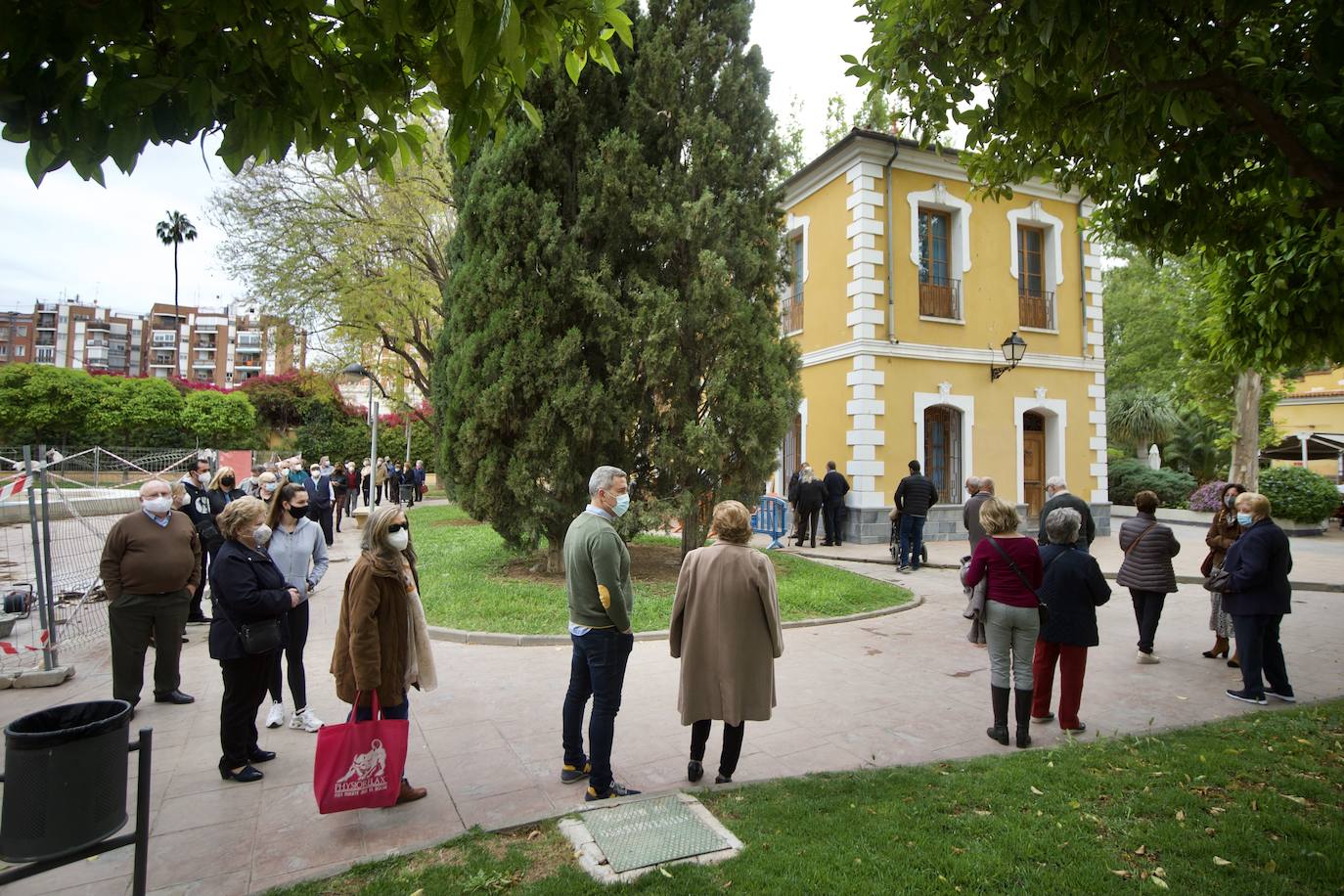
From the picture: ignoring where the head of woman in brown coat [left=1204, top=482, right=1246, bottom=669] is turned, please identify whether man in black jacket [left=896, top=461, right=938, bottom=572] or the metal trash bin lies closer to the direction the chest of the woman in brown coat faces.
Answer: the metal trash bin

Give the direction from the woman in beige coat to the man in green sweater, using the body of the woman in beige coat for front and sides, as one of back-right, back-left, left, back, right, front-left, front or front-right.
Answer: left

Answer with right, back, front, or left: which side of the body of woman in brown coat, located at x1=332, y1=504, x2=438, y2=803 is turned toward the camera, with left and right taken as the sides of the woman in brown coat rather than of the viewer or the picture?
right

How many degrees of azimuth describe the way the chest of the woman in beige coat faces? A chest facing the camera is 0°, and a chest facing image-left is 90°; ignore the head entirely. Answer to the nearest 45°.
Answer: approximately 180°

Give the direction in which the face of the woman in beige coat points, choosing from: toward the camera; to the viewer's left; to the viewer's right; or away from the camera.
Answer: away from the camera

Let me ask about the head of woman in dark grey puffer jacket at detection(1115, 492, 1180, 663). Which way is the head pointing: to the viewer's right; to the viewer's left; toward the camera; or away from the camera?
away from the camera

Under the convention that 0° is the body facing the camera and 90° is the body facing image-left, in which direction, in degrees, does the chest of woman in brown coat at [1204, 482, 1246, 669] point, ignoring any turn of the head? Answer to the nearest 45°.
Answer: approximately 315°

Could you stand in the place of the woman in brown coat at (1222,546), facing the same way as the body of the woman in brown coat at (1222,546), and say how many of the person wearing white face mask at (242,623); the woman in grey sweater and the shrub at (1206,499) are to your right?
2

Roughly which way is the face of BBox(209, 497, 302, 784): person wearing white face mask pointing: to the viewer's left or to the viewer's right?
to the viewer's right

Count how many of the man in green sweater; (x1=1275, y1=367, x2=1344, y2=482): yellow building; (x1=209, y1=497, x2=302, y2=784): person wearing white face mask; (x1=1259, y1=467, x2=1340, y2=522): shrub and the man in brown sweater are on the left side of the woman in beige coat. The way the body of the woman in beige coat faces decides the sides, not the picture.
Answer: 3

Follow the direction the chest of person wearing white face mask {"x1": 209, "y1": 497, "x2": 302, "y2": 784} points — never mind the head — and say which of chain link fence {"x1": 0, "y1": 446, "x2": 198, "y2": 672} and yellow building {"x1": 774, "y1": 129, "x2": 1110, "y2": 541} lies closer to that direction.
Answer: the yellow building

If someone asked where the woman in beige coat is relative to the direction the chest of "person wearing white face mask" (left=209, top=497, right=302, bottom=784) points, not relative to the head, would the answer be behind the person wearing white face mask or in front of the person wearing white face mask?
in front

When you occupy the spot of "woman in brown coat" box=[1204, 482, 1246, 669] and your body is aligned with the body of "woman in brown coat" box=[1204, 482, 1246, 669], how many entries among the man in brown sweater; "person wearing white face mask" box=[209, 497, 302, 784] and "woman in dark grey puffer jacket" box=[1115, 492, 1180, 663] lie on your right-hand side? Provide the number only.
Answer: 3

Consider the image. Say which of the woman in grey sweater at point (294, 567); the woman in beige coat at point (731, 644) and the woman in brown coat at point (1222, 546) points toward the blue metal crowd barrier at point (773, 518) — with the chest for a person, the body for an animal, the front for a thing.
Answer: the woman in beige coat

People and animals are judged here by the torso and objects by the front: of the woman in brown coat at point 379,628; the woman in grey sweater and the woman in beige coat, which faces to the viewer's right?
the woman in brown coat
